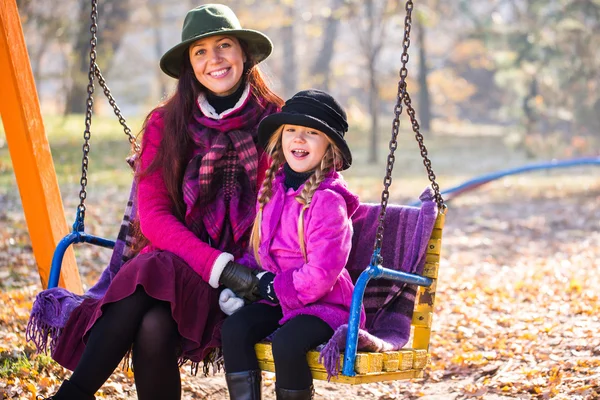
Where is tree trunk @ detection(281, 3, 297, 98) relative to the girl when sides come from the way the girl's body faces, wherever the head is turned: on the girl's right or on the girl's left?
on the girl's right

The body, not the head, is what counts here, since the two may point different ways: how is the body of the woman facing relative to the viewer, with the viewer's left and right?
facing the viewer

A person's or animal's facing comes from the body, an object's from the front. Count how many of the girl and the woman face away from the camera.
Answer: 0

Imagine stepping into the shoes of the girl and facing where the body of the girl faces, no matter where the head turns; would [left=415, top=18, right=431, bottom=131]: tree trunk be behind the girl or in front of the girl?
behind

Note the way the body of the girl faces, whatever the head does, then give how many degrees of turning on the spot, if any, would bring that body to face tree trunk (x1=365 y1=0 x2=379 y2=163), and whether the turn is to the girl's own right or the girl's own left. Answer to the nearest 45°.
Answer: approximately 135° to the girl's own right

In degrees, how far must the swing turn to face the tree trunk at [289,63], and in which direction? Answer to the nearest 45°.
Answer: approximately 135° to its right

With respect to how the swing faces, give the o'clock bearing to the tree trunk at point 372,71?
The tree trunk is roughly at 5 o'clock from the swing.

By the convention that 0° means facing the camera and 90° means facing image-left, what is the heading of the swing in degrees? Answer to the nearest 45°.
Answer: approximately 45°

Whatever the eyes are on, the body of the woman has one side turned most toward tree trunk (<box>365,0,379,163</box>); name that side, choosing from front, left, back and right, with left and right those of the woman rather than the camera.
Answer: back

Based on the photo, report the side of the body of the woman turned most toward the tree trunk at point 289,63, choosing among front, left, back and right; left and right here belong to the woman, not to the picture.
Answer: back
